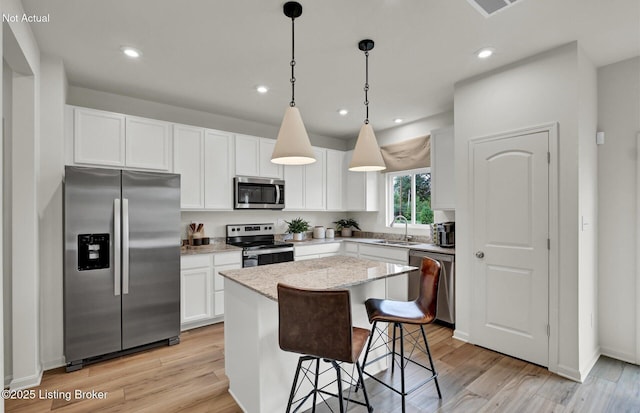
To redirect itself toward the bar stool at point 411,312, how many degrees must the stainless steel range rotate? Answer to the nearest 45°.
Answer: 0° — it already faces it

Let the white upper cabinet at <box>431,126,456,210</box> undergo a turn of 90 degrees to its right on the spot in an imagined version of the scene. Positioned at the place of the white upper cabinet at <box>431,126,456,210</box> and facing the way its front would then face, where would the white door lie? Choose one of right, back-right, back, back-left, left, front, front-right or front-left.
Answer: back

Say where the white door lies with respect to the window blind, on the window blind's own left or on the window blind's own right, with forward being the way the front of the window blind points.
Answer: on the window blind's own left

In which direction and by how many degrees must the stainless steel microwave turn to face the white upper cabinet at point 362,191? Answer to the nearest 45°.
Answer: approximately 90° to its left

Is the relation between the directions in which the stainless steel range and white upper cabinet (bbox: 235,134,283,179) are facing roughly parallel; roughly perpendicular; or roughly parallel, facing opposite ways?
roughly parallel

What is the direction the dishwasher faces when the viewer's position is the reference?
facing the viewer and to the left of the viewer

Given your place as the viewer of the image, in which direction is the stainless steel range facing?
facing the viewer and to the right of the viewer

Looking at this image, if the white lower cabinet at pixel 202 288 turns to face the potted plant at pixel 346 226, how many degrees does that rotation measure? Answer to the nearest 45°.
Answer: approximately 90° to its left

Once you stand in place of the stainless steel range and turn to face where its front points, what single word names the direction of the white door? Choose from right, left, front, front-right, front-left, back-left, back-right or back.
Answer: front

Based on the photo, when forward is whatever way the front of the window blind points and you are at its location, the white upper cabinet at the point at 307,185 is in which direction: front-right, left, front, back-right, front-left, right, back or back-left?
front-right

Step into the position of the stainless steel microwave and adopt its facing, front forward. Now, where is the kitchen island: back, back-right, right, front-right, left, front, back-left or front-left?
front

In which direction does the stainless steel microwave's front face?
toward the camera

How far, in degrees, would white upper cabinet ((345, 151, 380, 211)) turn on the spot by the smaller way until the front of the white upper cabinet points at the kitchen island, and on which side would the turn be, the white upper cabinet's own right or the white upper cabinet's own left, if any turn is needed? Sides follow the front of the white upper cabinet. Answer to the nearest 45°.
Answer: approximately 45° to the white upper cabinet's own left

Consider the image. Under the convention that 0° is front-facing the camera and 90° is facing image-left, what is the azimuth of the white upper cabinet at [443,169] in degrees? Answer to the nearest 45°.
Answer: approximately 45°

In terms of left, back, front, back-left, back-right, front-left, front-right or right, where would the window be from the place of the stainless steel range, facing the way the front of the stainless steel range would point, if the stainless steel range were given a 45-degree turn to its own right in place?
left
